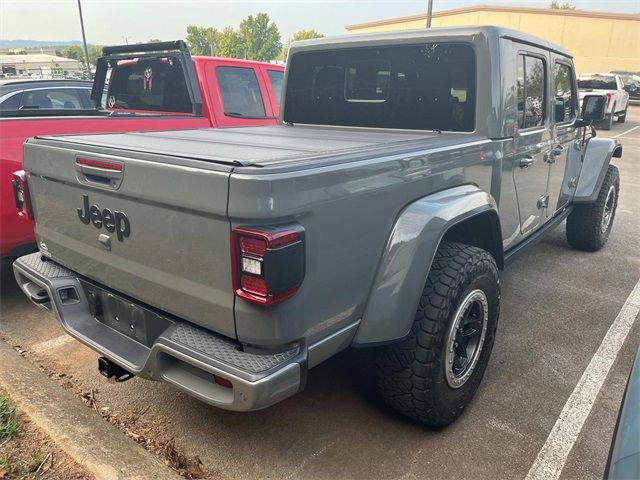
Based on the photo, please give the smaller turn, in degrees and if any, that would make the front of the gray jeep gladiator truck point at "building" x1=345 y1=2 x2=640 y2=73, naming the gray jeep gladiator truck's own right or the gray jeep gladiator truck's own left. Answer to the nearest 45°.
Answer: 0° — it already faces it

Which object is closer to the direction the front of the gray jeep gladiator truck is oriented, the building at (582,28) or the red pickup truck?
the building

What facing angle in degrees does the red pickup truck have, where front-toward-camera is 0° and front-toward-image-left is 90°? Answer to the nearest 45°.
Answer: approximately 225°

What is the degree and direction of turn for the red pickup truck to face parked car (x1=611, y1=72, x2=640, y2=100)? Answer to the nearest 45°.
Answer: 0° — it already faces it

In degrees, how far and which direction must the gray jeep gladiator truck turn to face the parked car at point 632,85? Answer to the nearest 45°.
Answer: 0° — it already faces it

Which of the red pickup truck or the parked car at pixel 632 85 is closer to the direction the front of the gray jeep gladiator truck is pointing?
the parked car

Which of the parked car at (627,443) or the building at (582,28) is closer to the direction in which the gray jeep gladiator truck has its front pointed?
the building

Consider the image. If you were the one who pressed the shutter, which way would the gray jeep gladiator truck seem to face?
facing away from the viewer and to the right of the viewer

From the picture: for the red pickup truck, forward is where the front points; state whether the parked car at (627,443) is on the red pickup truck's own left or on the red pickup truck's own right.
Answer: on the red pickup truck's own right

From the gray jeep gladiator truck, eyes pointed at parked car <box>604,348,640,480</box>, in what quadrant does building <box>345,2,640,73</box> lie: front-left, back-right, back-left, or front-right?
back-left

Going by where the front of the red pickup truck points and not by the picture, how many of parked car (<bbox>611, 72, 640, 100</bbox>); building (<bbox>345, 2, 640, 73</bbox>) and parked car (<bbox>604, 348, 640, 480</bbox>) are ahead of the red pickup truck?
2
